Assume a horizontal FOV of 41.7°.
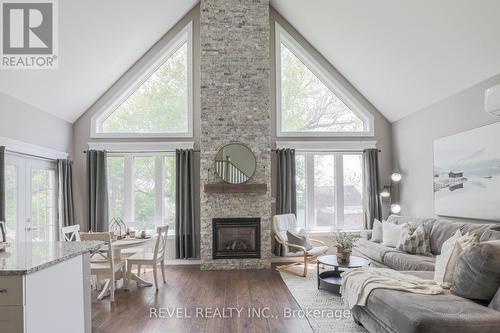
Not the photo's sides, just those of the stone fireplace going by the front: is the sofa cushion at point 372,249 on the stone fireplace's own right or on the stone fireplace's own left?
on the stone fireplace's own left

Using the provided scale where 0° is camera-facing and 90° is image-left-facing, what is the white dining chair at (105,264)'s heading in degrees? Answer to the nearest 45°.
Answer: approximately 225°

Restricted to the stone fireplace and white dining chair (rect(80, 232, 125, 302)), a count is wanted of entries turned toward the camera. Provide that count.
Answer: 1

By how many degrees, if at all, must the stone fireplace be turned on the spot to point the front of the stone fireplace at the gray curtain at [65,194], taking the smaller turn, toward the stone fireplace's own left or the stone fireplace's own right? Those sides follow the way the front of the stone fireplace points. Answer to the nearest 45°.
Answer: approximately 90° to the stone fireplace's own right

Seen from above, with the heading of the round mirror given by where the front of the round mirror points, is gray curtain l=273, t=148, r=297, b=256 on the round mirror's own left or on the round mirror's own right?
on the round mirror's own left

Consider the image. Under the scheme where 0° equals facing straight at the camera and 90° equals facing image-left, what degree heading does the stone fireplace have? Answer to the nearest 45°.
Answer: approximately 0°

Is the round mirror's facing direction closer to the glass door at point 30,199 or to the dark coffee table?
the dark coffee table

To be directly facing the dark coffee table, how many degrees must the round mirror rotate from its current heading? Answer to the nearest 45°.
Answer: approximately 45° to its left

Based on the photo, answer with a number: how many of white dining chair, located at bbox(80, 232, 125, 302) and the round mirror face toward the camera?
1
